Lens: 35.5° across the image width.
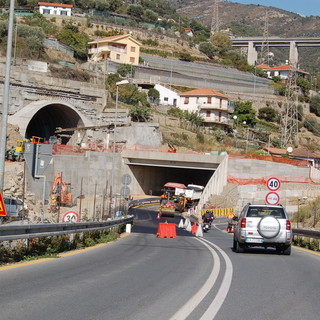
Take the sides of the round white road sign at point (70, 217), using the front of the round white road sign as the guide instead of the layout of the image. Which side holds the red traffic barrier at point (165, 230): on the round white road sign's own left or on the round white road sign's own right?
on the round white road sign's own left

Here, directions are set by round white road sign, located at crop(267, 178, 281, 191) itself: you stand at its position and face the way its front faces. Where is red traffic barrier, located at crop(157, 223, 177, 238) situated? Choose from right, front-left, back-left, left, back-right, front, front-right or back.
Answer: right

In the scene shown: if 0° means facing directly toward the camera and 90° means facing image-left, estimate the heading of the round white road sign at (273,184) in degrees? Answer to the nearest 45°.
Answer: approximately 0°

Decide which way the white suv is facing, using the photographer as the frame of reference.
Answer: facing away from the viewer

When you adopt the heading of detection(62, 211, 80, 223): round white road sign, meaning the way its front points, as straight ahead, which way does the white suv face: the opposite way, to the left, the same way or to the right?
the opposite way

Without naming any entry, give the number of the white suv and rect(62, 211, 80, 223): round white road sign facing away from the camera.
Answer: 1

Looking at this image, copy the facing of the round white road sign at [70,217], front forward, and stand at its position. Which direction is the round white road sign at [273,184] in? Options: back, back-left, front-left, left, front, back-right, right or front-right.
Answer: left

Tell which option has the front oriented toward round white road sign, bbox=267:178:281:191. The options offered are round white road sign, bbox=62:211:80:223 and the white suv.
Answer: the white suv

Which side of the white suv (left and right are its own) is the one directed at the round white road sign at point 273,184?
front

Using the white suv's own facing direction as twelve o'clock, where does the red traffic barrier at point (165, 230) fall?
The red traffic barrier is roughly at 11 o'clock from the white suv.
